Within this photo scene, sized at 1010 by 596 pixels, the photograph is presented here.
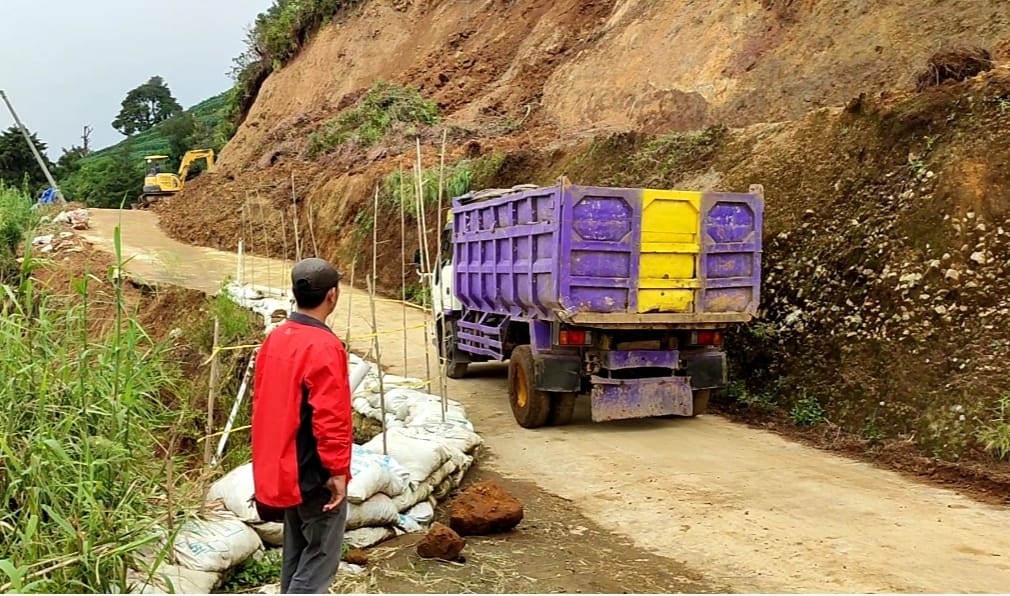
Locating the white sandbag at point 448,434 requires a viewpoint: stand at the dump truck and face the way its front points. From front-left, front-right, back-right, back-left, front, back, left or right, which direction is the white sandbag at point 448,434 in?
left

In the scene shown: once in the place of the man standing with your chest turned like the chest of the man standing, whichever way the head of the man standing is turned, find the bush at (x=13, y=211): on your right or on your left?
on your left

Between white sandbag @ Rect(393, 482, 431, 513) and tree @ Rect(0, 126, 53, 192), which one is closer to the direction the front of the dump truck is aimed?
the tree

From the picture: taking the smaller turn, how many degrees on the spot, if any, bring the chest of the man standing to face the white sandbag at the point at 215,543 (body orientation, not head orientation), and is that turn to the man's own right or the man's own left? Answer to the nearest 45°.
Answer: approximately 90° to the man's own left

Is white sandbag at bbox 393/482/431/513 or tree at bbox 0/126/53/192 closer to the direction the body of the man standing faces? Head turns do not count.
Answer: the white sandbag

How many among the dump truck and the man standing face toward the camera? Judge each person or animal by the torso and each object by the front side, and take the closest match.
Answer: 0

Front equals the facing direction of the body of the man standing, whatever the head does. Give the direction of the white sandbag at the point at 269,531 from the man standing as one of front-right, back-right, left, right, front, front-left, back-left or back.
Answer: front-left

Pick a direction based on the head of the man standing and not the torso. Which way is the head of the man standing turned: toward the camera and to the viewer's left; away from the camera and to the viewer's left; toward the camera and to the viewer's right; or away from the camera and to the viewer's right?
away from the camera and to the viewer's right

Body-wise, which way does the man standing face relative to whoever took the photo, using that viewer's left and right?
facing away from the viewer and to the right of the viewer

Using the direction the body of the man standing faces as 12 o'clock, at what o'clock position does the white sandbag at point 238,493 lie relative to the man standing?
The white sandbag is roughly at 10 o'clock from the man standing.

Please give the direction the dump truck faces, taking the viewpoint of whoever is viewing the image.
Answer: facing away from the viewer and to the left of the viewer

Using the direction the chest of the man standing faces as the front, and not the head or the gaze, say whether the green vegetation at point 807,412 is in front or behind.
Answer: in front

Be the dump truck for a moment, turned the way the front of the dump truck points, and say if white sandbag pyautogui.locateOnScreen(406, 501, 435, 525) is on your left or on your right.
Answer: on your left
